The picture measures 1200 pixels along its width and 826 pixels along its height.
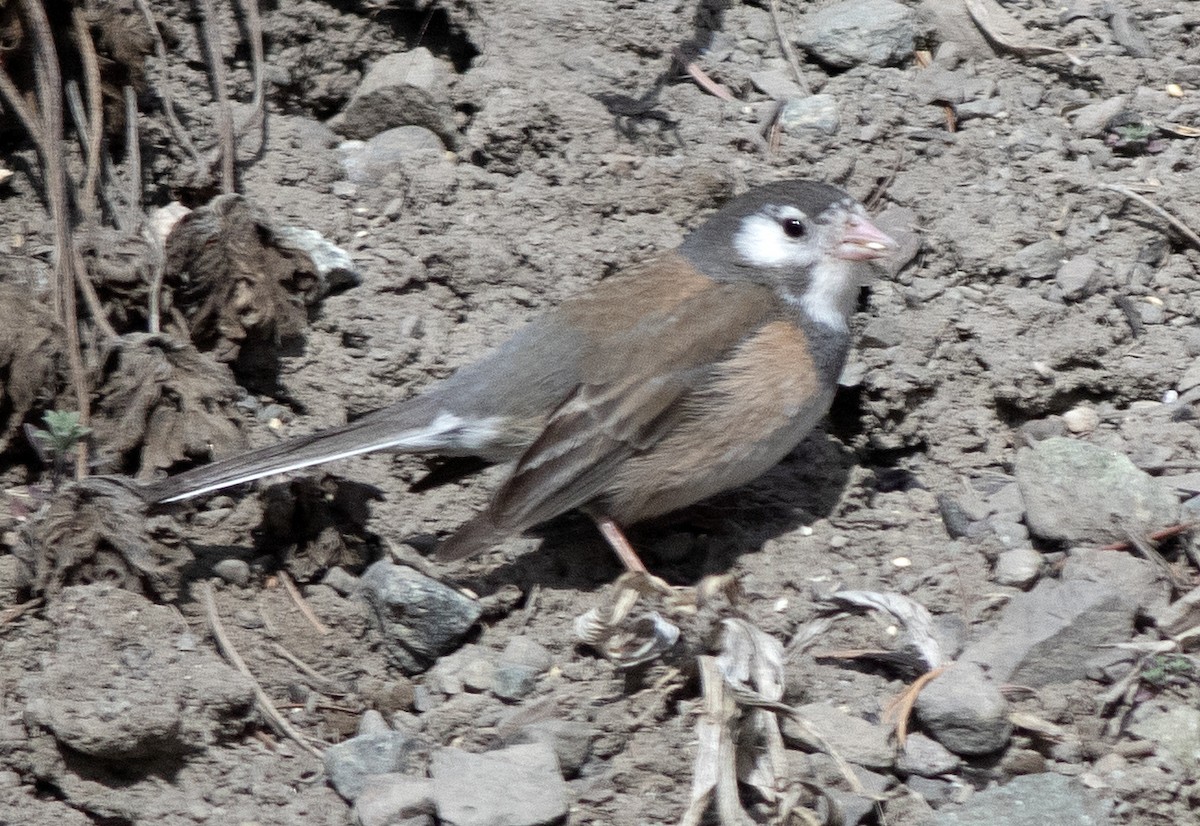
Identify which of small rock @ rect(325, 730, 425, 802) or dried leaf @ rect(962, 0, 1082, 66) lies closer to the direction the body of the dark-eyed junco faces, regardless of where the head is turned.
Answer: the dried leaf

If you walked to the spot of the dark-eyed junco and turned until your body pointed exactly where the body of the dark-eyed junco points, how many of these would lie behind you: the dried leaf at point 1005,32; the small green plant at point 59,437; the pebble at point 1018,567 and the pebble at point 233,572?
2

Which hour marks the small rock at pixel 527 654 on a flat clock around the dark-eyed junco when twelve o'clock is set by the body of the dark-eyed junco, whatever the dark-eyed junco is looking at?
The small rock is roughly at 4 o'clock from the dark-eyed junco.

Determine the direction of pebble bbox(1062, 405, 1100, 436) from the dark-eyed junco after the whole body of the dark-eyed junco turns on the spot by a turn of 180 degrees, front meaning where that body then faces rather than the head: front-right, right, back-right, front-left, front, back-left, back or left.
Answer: back

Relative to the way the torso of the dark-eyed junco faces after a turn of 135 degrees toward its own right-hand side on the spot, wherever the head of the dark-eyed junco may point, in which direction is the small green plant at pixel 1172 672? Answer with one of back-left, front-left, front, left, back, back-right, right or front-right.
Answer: left

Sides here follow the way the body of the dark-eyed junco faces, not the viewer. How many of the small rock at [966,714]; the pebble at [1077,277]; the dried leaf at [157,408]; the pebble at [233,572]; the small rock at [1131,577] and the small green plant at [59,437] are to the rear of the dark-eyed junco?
3

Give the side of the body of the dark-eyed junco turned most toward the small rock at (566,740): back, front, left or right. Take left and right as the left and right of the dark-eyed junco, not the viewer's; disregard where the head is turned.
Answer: right

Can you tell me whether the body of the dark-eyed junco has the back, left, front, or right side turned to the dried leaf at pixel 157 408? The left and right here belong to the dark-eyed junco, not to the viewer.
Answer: back

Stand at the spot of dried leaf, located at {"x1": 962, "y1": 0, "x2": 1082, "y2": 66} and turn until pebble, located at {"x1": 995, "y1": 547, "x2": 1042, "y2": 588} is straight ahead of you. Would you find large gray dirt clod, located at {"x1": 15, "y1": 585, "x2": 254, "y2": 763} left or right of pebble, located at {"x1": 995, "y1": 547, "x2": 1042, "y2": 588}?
right

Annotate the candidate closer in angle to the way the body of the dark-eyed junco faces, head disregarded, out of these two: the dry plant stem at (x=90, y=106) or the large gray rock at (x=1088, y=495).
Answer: the large gray rock

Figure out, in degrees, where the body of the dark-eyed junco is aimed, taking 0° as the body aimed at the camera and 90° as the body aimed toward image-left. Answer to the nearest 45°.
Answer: approximately 270°

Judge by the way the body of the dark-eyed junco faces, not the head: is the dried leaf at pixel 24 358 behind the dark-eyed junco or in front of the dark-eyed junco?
behind

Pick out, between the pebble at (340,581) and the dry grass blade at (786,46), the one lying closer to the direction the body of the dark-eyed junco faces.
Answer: the dry grass blade

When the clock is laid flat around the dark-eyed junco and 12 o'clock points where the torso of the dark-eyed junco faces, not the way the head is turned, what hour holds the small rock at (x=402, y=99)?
The small rock is roughly at 8 o'clock from the dark-eyed junco.

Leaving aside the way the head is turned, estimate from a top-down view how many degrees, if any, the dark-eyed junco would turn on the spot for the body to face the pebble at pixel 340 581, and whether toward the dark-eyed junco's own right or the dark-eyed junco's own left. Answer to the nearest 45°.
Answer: approximately 180°

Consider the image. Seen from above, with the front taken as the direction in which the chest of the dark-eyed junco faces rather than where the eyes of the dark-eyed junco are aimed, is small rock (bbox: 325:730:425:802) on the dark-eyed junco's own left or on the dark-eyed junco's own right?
on the dark-eyed junco's own right

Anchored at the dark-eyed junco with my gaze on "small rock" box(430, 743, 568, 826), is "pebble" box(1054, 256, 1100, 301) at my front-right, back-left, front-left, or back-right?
back-left
